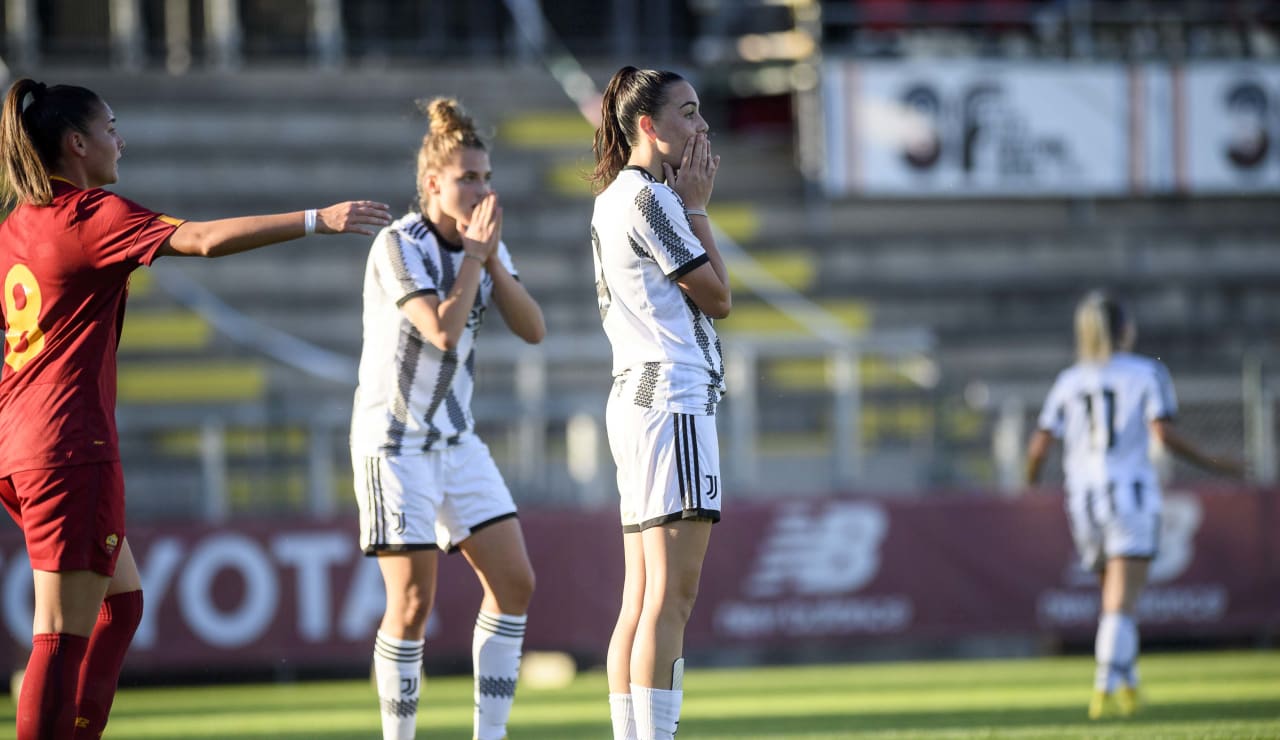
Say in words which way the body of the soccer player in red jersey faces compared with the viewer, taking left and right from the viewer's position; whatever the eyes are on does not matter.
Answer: facing away from the viewer and to the right of the viewer

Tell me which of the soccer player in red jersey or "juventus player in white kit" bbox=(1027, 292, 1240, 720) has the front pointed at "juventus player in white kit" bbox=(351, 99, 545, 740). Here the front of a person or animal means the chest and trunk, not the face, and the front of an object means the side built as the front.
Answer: the soccer player in red jersey

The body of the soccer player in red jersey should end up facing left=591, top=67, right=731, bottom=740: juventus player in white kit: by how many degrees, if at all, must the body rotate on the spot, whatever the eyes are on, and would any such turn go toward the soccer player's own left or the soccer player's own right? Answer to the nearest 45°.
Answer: approximately 45° to the soccer player's own right

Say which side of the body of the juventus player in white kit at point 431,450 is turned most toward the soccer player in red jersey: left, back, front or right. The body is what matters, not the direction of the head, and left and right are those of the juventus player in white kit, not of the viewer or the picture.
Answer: right

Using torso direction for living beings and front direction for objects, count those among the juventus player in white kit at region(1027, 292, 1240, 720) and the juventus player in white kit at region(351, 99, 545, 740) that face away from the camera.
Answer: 1

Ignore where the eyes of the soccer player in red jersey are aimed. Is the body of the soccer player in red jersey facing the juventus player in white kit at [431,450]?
yes

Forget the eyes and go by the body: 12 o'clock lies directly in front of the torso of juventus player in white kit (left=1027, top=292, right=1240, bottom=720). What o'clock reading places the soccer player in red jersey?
The soccer player in red jersey is roughly at 7 o'clock from the juventus player in white kit.

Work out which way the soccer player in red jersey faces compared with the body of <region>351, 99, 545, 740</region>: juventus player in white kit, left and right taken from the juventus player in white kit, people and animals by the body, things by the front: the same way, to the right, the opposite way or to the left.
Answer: to the left

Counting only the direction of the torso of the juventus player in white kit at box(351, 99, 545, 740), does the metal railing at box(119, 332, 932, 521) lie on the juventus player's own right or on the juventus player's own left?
on the juventus player's own left

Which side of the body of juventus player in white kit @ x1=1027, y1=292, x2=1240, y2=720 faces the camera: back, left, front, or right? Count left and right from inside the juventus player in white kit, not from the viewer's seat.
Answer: back

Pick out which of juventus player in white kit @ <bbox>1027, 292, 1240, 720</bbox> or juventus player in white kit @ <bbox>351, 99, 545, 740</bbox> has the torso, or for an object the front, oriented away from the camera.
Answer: juventus player in white kit @ <bbox>1027, 292, 1240, 720</bbox>

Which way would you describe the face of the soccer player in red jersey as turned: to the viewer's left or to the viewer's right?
to the viewer's right

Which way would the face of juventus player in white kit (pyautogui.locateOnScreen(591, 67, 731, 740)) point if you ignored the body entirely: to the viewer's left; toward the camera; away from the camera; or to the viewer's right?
to the viewer's right
